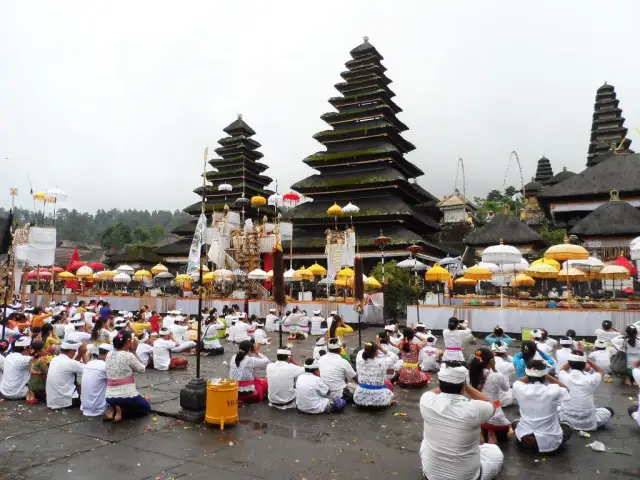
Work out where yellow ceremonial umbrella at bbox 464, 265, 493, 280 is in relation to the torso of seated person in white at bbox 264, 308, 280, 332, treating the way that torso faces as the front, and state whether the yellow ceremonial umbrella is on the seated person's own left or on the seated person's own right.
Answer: on the seated person's own right

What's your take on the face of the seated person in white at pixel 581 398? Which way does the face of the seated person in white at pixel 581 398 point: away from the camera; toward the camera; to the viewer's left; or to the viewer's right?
away from the camera

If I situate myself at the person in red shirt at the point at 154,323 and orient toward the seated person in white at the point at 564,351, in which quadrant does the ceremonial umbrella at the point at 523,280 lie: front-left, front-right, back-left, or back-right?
front-left

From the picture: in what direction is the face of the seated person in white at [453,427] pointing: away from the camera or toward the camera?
away from the camera

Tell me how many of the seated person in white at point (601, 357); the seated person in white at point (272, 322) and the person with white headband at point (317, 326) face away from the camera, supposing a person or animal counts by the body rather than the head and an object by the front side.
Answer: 3

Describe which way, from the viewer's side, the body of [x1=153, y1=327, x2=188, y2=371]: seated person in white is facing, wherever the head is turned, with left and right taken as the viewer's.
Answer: facing away from the viewer and to the right of the viewer

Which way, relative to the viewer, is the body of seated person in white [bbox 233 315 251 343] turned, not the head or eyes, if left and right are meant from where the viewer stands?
facing away from the viewer and to the right of the viewer

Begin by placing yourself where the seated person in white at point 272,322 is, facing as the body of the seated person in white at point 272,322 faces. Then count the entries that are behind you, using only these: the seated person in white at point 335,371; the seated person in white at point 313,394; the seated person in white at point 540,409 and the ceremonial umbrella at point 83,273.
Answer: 3

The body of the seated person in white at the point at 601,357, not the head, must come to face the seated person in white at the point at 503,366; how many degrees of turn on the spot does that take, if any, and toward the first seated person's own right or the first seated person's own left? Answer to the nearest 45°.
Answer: approximately 135° to the first seated person's own left

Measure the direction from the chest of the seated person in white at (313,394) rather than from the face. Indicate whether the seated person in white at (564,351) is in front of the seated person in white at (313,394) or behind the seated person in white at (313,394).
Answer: in front

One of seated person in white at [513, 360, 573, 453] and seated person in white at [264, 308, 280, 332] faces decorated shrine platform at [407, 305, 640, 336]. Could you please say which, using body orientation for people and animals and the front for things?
seated person in white at [513, 360, 573, 453]

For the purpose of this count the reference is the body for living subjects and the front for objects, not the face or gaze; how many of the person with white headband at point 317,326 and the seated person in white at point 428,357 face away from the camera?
2

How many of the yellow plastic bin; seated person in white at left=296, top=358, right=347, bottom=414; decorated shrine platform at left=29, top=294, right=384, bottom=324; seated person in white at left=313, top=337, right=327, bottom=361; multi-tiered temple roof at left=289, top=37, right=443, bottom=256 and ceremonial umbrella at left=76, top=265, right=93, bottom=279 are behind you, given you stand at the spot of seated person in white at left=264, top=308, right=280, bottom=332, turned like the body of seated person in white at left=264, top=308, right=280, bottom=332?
3

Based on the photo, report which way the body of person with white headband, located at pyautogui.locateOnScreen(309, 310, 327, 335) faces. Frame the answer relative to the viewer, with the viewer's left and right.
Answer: facing away from the viewer

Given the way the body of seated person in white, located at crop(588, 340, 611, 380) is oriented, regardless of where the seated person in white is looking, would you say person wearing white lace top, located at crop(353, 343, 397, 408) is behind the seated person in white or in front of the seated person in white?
behind

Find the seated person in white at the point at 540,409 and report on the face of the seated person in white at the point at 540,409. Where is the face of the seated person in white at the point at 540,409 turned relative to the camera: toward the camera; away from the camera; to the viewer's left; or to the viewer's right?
away from the camera

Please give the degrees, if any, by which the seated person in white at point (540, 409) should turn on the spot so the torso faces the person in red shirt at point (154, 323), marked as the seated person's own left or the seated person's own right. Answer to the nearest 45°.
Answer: approximately 45° to the seated person's own left

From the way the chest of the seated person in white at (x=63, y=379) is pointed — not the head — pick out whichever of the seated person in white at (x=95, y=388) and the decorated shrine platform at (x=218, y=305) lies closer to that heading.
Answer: the decorated shrine platform
